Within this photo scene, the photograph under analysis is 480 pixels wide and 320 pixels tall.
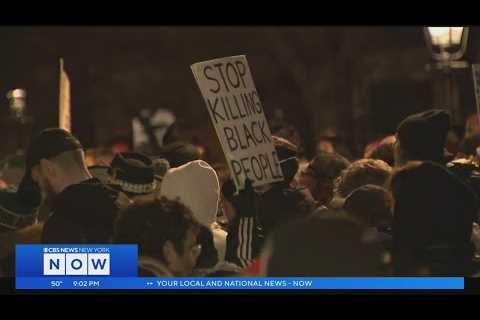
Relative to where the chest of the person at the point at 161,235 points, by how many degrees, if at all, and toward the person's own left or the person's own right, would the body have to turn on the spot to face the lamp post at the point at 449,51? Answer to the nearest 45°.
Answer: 0° — they already face it

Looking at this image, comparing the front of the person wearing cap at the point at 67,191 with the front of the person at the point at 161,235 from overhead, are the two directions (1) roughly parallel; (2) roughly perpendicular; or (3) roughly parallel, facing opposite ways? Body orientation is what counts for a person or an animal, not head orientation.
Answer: roughly perpendicular

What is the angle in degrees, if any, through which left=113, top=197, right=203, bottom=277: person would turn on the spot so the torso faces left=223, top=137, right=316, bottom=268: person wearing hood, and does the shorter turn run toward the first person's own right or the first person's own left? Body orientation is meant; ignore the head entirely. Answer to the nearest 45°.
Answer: approximately 45° to the first person's own right

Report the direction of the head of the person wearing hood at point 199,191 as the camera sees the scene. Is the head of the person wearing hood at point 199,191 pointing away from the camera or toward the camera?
away from the camera

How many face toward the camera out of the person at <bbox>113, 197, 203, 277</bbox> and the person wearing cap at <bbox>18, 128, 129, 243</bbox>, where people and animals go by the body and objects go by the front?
0

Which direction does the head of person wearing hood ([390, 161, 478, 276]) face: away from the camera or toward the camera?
away from the camera

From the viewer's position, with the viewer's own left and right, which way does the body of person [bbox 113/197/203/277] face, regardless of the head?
facing away from the viewer and to the right of the viewer
